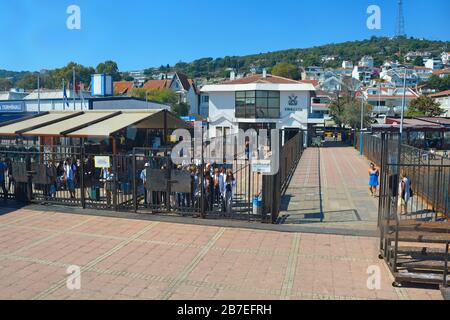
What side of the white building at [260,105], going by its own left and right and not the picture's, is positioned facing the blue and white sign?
right

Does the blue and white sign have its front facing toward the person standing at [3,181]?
yes

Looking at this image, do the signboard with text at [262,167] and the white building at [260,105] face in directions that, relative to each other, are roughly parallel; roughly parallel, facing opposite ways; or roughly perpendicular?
roughly parallel

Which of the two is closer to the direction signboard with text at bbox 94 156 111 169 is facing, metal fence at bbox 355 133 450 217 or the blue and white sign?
the metal fence

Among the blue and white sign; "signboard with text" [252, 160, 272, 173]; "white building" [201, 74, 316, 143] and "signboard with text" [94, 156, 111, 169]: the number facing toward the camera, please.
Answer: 4

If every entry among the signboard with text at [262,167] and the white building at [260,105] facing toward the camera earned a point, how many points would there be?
2

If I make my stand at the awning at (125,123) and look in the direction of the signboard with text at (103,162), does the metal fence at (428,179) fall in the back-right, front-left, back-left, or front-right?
front-left

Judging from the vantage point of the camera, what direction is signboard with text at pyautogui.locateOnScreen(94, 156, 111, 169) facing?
facing the viewer

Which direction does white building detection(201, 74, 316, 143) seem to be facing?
toward the camera

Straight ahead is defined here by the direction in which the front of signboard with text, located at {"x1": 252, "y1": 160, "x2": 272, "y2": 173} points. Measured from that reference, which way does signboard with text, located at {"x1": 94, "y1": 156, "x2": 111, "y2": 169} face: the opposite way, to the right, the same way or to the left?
the same way

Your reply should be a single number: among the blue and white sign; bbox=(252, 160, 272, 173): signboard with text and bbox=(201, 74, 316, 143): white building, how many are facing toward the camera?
3

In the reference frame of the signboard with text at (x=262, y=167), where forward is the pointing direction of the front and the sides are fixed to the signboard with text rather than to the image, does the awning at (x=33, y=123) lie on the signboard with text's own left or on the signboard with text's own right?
on the signboard with text's own right
